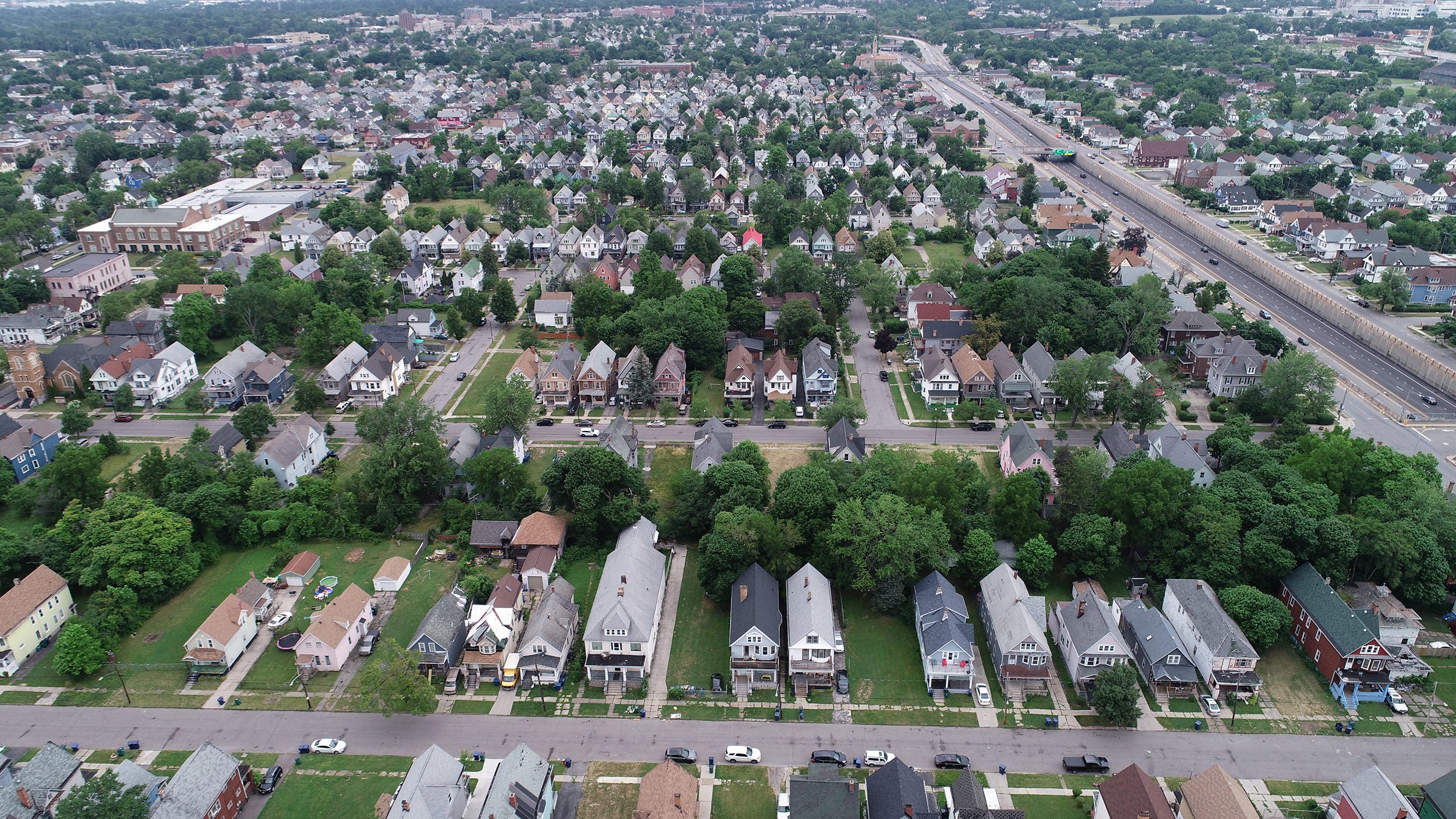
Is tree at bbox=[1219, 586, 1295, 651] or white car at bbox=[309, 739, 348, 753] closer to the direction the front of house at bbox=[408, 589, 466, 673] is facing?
the white car

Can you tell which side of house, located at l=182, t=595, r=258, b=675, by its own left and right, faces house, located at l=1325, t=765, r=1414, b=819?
left

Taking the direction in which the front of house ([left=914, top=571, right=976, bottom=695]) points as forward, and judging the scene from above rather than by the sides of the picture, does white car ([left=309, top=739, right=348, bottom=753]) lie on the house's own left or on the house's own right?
on the house's own right

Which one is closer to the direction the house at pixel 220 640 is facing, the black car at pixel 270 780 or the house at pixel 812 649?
the black car

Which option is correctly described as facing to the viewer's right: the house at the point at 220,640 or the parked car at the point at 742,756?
the parked car

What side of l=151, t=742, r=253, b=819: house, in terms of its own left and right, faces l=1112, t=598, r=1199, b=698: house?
right

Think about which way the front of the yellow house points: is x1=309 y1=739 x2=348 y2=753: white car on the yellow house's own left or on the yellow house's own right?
on the yellow house's own left

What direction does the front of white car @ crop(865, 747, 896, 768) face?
to the viewer's right

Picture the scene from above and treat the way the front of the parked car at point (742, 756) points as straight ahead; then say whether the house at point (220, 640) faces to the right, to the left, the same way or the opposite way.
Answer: to the right

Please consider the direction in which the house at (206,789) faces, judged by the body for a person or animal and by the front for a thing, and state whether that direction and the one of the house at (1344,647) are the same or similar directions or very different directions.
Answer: very different directions

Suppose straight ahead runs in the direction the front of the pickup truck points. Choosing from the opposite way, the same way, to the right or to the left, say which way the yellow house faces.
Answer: to the right

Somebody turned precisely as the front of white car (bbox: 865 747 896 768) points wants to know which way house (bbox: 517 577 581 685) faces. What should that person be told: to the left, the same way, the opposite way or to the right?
to the right
